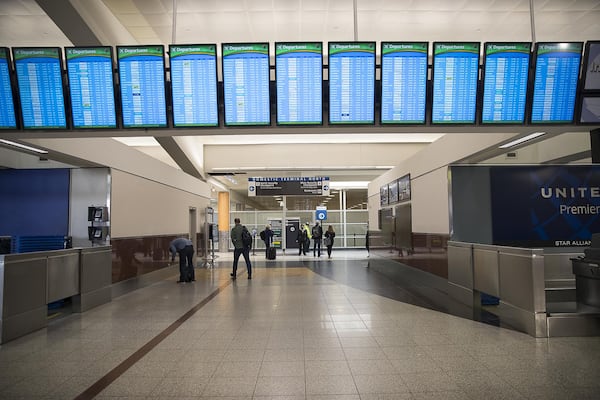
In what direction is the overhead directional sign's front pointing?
toward the camera

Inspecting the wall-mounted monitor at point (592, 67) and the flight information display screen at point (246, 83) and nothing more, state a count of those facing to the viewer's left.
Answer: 0

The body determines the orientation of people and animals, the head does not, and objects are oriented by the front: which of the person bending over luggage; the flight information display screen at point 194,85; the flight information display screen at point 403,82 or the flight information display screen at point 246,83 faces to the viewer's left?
the person bending over luggage

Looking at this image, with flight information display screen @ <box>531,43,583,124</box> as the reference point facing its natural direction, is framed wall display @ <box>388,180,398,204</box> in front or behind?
behind

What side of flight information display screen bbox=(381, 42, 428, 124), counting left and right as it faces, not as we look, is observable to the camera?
front

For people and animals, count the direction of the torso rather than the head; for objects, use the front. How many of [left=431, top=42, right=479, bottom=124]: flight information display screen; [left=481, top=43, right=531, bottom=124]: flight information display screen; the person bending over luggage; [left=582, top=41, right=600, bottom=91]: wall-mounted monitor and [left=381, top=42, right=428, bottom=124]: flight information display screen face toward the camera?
4

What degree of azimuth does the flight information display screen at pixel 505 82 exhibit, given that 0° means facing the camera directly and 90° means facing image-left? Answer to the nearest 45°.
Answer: approximately 0°

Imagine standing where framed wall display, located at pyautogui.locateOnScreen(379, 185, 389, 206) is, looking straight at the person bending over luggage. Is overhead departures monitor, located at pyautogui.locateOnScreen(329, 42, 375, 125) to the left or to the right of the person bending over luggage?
left

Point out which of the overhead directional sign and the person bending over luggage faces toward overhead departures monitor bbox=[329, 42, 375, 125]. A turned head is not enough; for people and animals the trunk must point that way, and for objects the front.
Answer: the overhead directional sign

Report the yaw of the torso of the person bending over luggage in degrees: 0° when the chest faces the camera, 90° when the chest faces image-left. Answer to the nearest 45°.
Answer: approximately 90°

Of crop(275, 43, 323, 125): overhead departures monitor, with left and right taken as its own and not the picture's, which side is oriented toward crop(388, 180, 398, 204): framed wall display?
back

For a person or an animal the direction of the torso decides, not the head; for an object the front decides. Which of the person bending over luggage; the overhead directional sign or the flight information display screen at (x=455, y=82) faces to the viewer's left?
the person bending over luggage

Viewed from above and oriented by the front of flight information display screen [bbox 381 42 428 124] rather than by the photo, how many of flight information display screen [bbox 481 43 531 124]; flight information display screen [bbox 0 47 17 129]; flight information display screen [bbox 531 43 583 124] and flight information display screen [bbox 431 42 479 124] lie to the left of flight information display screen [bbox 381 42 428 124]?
3

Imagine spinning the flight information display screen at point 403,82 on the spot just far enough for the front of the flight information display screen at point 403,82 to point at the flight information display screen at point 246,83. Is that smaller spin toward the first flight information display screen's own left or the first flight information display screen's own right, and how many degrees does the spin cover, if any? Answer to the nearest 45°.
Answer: approximately 90° to the first flight information display screen's own right

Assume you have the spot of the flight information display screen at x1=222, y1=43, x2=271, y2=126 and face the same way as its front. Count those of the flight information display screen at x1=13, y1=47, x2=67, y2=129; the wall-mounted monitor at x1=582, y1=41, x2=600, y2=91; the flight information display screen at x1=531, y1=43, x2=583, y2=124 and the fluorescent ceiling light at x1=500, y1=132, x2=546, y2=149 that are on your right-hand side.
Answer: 1
